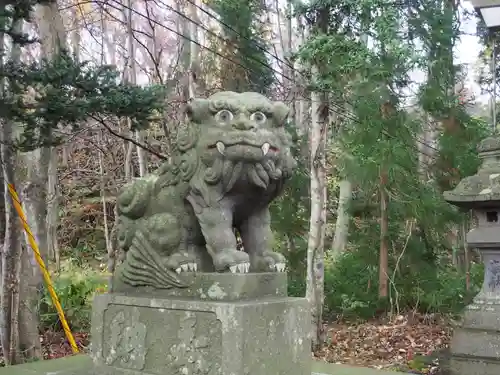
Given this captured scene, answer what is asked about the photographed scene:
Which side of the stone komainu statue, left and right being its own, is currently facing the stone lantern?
left

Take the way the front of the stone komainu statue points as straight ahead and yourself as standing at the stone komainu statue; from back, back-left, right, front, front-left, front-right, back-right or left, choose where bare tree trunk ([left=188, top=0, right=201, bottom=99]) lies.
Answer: back-left

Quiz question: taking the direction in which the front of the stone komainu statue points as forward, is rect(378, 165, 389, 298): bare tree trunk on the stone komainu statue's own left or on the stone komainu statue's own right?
on the stone komainu statue's own left

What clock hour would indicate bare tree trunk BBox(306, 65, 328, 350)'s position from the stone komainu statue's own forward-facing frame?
The bare tree trunk is roughly at 8 o'clock from the stone komainu statue.

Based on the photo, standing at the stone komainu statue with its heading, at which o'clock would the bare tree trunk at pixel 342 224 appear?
The bare tree trunk is roughly at 8 o'clock from the stone komainu statue.

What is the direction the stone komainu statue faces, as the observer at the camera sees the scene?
facing the viewer and to the right of the viewer

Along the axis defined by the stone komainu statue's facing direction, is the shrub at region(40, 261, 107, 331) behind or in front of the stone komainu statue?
behind

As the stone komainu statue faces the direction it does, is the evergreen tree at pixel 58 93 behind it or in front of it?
behind

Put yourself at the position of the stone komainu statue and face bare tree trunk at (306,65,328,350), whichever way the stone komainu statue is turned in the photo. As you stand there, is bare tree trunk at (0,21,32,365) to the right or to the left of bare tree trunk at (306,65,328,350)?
left

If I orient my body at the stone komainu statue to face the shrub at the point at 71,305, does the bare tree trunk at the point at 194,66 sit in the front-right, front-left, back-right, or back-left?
front-right
